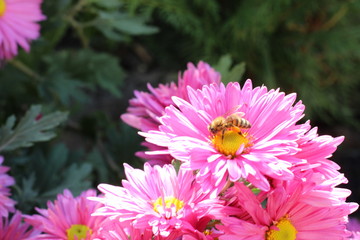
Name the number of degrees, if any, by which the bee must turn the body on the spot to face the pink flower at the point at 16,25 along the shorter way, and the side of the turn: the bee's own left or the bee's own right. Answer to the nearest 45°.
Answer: approximately 45° to the bee's own right

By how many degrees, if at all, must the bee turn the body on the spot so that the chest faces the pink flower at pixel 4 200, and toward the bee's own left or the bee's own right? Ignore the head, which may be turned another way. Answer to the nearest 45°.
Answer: approximately 45° to the bee's own right

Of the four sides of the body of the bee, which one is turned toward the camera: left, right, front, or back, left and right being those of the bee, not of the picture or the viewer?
left

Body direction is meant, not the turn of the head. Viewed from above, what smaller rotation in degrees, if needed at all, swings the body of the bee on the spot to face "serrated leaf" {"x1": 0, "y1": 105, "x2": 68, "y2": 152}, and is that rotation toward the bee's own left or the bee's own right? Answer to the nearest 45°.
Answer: approximately 45° to the bee's own right

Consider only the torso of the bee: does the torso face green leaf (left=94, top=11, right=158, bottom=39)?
no
